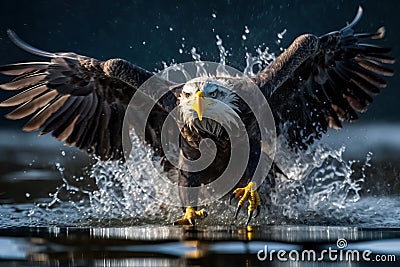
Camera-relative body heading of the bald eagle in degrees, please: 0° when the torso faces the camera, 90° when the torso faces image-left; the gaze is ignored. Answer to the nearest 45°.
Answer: approximately 0°
